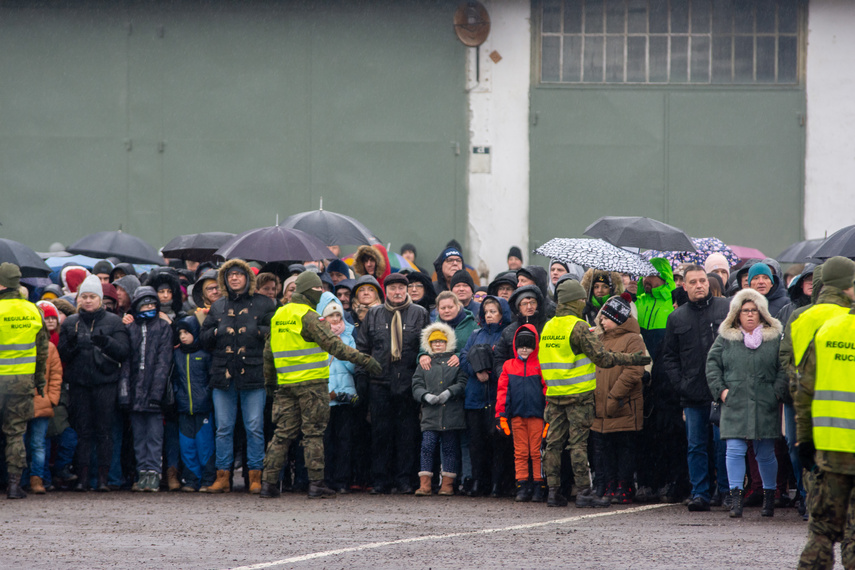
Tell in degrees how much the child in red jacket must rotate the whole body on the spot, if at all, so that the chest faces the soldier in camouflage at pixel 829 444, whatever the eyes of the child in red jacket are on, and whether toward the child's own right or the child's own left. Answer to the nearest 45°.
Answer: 0° — they already face them

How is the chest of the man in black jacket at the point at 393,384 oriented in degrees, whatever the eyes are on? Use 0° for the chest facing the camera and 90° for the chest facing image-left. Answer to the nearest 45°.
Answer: approximately 0°

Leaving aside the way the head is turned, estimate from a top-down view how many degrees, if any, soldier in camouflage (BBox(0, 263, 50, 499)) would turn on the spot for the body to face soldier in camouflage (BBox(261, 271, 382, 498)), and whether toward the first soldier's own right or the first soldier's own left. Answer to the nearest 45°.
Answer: approximately 90° to the first soldier's own right

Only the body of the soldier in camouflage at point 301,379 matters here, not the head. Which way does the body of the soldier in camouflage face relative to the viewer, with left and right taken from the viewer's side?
facing away from the viewer and to the right of the viewer

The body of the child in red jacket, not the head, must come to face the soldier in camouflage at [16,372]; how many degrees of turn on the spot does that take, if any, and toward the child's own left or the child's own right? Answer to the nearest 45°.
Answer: approximately 90° to the child's own right

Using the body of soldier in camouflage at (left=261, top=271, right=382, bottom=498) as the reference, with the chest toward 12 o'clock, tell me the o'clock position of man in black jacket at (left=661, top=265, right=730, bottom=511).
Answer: The man in black jacket is roughly at 2 o'clock from the soldier in camouflage.

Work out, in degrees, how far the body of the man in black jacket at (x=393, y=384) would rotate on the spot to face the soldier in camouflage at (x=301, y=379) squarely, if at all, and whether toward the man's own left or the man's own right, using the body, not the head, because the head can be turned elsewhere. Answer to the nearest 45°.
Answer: approximately 45° to the man's own right

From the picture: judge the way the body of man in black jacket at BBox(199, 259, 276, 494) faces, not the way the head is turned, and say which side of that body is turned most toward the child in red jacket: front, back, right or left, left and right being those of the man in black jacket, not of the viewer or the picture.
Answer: left

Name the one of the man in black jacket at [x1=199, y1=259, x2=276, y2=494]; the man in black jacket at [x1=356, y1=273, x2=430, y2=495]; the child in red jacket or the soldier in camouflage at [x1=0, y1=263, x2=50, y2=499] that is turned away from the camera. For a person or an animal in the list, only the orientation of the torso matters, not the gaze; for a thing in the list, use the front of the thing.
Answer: the soldier in camouflage

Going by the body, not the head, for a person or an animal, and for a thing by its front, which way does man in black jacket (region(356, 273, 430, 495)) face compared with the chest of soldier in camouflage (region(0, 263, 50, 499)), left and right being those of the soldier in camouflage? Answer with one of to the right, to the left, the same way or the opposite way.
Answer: the opposite way

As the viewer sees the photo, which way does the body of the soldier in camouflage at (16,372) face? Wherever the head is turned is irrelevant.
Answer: away from the camera

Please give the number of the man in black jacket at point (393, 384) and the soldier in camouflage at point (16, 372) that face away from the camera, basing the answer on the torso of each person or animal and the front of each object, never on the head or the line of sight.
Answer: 1

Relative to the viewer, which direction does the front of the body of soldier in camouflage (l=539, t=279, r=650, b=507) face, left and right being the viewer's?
facing away from the viewer and to the right of the viewer
